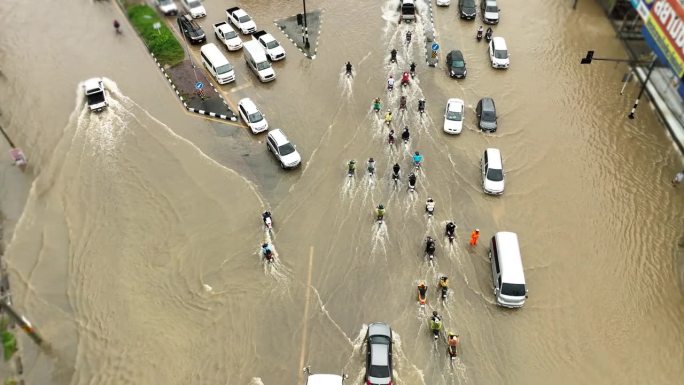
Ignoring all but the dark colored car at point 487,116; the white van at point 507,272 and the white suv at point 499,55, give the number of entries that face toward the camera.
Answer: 3

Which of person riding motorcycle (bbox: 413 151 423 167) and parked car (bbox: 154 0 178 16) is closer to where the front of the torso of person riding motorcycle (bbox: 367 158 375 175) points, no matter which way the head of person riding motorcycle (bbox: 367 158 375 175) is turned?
the parked car

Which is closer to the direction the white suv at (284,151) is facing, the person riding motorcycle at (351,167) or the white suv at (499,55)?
the person riding motorcycle

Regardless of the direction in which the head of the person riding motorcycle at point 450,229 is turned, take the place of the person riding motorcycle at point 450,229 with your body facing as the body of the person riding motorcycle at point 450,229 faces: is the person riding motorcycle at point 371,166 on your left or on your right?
on your left

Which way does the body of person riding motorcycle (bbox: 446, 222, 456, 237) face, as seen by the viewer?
away from the camera

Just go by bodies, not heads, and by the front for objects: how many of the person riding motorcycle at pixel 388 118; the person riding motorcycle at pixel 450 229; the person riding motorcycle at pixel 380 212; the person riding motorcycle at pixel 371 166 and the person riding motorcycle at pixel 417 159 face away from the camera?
5

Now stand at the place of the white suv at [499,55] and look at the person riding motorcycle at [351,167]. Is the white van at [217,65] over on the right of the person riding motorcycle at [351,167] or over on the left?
right

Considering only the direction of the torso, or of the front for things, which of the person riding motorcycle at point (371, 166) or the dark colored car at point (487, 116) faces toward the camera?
the dark colored car

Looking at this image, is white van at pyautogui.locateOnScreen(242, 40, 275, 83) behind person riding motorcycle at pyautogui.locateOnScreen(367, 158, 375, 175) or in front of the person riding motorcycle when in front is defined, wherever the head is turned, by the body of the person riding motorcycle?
in front

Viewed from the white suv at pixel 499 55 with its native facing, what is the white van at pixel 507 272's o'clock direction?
The white van is roughly at 12 o'clock from the white suv.

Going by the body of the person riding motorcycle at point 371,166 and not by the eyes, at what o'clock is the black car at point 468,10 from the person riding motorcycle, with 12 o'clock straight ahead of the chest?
The black car is roughly at 1 o'clock from the person riding motorcycle.

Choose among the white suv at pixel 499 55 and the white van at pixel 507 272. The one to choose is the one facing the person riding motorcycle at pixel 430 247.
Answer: the white suv

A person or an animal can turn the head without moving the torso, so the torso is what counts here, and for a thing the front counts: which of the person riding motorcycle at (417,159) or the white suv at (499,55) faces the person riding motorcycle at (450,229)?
the white suv

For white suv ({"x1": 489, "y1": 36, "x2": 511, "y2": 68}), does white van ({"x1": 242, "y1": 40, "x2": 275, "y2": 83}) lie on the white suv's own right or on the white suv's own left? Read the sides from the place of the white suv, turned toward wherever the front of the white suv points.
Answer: on the white suv's own right

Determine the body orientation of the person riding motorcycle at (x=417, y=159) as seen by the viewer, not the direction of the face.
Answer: away from the camera

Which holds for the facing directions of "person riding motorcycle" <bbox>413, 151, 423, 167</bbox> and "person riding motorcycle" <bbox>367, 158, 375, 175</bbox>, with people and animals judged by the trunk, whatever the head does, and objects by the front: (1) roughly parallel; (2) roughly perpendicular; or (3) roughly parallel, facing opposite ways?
roughly parallel

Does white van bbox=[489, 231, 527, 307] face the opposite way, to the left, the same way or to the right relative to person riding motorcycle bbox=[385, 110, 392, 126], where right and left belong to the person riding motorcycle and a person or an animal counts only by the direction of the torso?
the opposite way

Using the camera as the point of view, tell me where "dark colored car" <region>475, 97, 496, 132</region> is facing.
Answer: facing the viewer

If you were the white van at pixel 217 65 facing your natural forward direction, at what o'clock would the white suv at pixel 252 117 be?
The white suv is roughly at 1 o'clock from the white van.

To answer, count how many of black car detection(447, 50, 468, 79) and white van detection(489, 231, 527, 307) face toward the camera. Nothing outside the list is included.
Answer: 2

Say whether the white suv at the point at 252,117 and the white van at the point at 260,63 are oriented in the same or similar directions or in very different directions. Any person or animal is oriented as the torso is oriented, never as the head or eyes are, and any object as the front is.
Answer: same or similar directions

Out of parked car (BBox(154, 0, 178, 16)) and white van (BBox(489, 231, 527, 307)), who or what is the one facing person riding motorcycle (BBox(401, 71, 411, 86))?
the parked car

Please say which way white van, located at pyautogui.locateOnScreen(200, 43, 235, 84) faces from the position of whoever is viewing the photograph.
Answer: facing the viewer and to the right of the viewer
